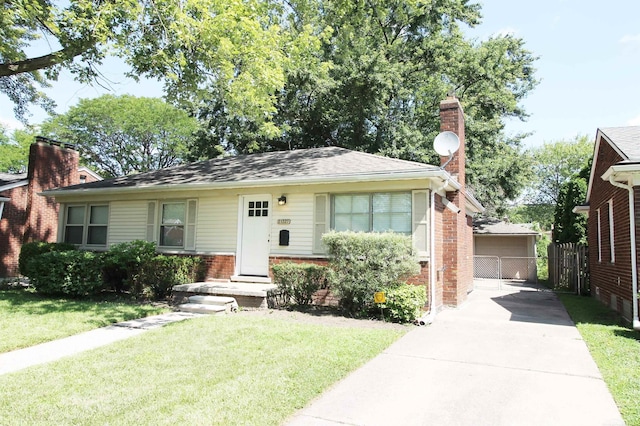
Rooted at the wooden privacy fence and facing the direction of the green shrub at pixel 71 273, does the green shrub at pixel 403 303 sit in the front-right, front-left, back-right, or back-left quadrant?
front-left

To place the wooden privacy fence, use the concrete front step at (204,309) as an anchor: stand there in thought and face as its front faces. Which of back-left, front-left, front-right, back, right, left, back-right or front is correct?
back-left

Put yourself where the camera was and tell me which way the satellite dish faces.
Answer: facing the viewer

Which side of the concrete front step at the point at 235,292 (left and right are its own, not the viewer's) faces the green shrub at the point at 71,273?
right

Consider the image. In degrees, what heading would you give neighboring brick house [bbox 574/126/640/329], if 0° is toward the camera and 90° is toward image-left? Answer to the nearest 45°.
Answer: approximately 0°

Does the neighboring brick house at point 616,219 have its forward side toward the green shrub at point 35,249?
no

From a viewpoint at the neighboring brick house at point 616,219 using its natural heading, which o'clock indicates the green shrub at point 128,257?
The green shrub is roughly at 2 o'clock from the neighboring brick house.

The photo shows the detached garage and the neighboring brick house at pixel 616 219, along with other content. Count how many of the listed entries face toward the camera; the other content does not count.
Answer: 2

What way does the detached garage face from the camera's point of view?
toward the camera

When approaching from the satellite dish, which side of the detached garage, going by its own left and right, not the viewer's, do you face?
front

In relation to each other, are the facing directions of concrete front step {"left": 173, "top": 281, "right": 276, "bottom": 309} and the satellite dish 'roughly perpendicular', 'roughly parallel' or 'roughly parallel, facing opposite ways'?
roughly parallel

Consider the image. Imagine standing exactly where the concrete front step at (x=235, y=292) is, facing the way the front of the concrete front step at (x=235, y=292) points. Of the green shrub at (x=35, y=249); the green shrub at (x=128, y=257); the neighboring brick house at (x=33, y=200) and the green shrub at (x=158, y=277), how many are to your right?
4

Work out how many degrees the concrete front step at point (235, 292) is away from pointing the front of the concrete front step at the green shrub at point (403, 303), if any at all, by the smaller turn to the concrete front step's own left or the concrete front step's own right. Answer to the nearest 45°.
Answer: approximately 90° to the concrete front step's own left
